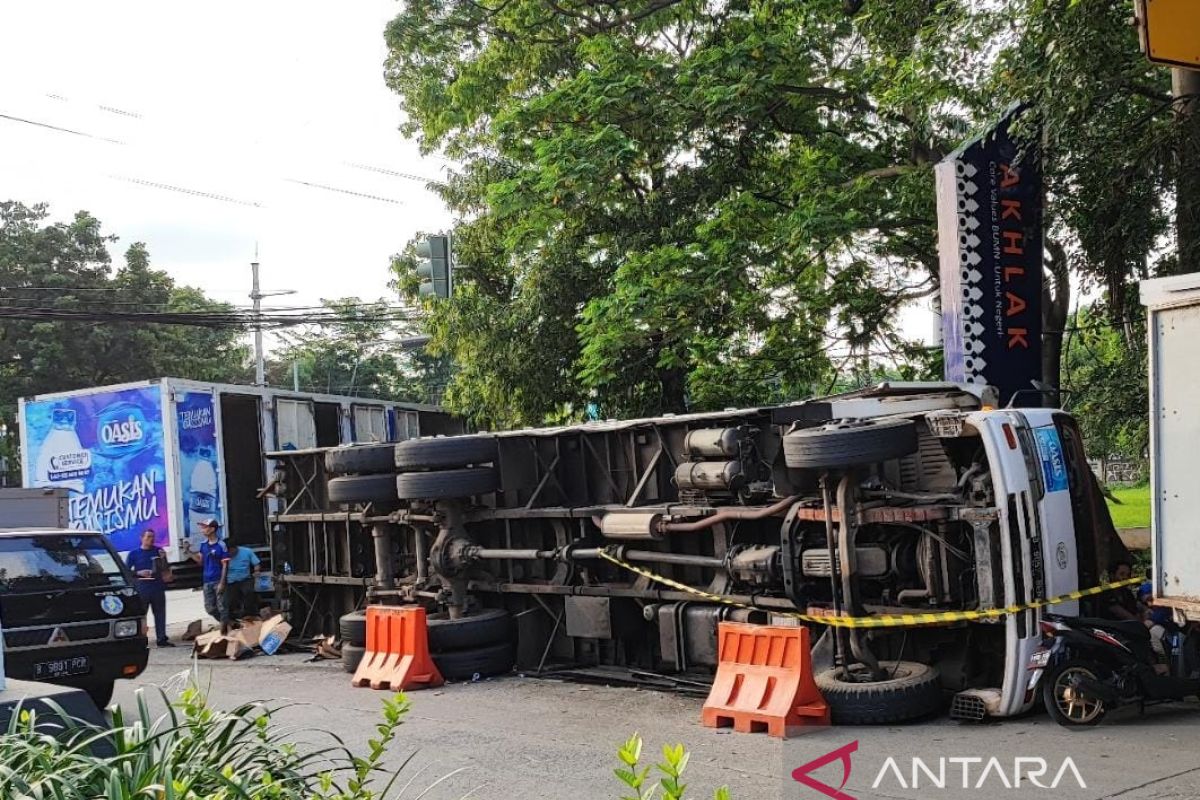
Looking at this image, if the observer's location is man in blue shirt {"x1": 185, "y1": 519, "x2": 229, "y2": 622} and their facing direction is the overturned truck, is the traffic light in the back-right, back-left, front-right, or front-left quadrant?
front-left

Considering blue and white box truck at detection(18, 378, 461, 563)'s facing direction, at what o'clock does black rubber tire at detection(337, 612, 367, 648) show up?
The black rubber tire is roughly at 4 o'clock from the blue and white box truck.

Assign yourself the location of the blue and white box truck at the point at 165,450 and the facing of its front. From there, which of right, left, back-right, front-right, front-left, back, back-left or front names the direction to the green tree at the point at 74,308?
front-left

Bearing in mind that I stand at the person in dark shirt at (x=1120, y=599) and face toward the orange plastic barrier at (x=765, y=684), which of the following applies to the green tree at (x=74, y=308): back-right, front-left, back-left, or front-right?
front-right

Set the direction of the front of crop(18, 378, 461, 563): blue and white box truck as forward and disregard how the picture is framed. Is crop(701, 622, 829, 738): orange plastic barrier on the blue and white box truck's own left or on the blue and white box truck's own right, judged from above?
on the blue and white box truck's own right

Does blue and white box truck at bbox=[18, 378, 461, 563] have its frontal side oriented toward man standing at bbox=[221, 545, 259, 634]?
no

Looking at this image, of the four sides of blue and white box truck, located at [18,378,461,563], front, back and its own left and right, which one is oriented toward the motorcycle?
right

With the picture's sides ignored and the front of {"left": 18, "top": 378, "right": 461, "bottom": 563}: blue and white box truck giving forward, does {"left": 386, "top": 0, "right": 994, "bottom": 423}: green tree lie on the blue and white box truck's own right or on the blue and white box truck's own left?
on the blue and white box truck's own right

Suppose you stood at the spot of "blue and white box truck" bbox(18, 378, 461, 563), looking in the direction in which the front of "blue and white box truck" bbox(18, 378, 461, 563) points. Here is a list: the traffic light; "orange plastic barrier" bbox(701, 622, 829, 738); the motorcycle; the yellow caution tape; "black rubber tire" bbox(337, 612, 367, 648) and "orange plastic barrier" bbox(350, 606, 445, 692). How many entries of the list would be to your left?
0

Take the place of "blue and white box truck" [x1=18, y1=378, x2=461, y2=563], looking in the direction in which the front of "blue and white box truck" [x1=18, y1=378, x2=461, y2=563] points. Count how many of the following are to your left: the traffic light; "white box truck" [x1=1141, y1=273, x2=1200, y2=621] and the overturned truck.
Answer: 0

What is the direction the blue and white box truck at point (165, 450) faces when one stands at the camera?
facing away from the viewer and to the right of the viewer

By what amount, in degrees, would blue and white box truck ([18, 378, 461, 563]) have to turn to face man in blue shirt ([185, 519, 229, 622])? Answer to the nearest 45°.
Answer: approximately 135° to its right

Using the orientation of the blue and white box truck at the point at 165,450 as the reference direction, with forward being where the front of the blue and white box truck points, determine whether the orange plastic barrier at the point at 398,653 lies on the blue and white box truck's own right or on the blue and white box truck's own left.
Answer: on the blue and white box truck's own right
